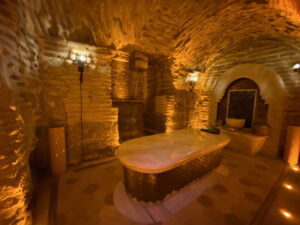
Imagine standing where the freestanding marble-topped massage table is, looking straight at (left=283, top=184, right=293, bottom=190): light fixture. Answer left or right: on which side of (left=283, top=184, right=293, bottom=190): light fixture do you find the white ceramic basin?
left

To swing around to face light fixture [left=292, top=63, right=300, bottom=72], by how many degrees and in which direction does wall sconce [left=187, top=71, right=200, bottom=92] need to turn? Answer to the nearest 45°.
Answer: approximately 45° to its left

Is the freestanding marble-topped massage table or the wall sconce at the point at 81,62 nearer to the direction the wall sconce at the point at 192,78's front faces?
the freestanding marble-topped massage table

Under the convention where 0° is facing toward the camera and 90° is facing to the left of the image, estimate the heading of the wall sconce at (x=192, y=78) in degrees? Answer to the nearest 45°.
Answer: approximately 315°

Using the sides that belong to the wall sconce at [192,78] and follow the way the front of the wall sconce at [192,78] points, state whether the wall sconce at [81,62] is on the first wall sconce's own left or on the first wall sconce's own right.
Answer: on the first wall sconce's own right

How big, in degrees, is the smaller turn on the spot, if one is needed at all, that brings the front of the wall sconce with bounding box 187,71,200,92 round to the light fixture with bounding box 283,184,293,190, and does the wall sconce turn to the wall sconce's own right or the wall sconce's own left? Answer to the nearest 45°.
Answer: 0° — it already faces it

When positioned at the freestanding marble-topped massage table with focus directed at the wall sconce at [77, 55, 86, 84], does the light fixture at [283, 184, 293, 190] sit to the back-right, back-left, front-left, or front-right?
back-right

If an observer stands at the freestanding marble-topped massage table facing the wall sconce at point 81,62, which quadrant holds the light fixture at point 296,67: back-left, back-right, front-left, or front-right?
back-right
